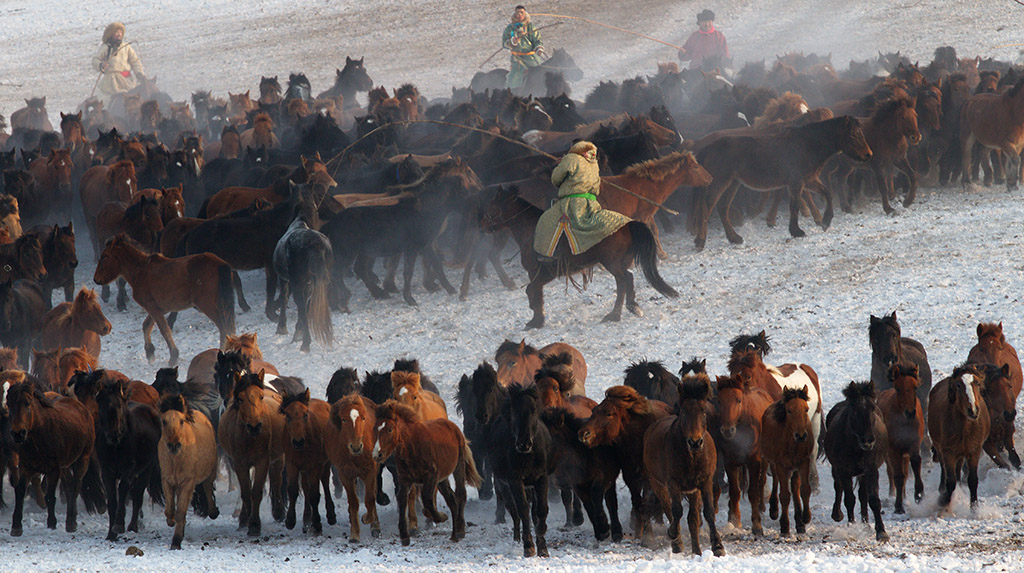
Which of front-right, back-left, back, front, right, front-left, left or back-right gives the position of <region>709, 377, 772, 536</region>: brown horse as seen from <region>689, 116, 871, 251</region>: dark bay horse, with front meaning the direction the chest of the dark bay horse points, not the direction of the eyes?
right

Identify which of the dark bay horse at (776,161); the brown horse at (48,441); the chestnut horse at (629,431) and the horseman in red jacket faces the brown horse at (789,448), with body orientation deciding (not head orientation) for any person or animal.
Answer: the horseman in red jacket

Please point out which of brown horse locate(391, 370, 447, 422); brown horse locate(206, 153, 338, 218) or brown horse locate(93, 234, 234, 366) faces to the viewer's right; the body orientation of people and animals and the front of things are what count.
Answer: brown horse locate(206, 153, 338, 218)

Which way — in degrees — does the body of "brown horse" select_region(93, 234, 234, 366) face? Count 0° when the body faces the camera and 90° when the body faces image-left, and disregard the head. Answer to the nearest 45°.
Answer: approximately 90°

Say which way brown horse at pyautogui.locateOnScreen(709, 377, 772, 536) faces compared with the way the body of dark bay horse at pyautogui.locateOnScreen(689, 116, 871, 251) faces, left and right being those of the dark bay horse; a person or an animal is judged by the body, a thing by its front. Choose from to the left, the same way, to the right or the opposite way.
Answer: to the right

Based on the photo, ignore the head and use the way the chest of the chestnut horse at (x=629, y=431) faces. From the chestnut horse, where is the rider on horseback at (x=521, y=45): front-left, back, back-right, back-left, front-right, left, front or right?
back-right

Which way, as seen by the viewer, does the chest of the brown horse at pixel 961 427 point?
toward the camera

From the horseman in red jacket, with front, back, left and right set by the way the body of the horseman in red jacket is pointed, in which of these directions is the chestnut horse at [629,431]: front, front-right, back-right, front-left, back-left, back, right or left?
front

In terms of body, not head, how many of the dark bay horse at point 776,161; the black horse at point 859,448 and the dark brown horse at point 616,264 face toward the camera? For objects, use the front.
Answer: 1

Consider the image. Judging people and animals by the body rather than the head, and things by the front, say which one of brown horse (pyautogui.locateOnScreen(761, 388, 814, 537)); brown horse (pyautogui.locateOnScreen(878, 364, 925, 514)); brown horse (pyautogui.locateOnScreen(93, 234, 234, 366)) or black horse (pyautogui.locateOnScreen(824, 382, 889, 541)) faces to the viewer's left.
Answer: brown horse (pyautogui.locateOnScreen(93, 234, 234, 366))

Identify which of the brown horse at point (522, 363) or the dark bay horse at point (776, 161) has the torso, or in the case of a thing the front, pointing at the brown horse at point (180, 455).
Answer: the brown horse at point (522, 363)

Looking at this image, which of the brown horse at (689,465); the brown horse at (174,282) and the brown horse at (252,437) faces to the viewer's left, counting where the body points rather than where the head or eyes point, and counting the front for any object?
the brown horse at (174,282)

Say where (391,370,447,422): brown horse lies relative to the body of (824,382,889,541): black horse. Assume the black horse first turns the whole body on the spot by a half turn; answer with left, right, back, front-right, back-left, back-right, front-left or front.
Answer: left

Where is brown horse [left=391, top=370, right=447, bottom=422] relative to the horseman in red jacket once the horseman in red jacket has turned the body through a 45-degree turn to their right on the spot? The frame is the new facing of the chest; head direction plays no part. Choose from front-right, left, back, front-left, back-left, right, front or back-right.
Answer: front-left

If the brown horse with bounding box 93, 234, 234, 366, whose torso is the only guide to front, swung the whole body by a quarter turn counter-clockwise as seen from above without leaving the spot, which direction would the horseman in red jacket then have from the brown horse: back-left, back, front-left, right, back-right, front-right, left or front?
back-left
